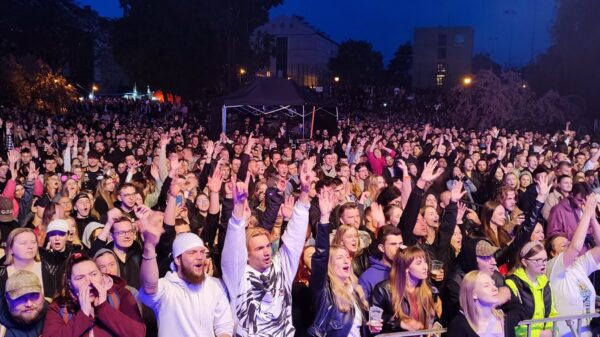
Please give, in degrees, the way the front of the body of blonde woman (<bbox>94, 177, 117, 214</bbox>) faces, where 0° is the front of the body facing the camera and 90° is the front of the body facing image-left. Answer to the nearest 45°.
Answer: approximately 315°

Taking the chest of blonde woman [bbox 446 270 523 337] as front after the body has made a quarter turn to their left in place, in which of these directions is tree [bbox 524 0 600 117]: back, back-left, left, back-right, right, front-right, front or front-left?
front-left

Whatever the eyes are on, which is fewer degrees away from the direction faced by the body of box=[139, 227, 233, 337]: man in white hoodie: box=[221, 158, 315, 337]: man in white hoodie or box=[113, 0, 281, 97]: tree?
the man in white hoodie

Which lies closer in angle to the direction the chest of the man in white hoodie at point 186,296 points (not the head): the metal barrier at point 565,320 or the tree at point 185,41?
the metal barrier

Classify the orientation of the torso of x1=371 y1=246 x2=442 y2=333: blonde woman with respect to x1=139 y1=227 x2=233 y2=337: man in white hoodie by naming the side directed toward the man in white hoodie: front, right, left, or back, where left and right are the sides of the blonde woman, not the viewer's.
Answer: right

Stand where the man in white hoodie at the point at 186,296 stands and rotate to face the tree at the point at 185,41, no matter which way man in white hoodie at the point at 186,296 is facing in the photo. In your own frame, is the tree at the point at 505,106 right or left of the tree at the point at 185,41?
right

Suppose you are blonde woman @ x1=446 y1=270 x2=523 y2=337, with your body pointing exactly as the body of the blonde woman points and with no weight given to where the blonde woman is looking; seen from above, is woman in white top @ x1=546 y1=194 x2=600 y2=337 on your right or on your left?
on your left

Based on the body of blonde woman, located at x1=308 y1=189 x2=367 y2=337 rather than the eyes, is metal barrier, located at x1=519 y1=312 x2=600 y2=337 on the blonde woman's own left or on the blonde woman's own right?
on the blonde woman's own left

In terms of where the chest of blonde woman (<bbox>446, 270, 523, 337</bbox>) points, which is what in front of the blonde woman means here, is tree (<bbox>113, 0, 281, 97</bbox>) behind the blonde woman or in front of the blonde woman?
behind
